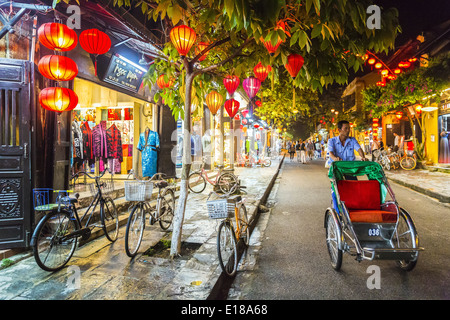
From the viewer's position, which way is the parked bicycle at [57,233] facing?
facing away from the viewer and to the right of the viewer

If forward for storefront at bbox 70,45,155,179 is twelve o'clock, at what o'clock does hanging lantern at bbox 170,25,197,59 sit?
The hanging lantern is roughly at 1 o'clock from the storefront.

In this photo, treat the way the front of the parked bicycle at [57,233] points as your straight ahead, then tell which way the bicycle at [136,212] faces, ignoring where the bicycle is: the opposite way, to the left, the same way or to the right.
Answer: the opposite way

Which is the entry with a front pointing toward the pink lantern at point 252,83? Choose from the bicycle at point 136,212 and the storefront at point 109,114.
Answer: the storefront

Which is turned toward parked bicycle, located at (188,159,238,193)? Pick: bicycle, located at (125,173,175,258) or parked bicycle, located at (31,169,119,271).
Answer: parked bicycle, located at (31,169,119,271)

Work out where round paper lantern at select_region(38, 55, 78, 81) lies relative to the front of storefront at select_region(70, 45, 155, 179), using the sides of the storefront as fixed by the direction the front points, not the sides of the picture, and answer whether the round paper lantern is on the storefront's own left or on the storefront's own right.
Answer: on the storefront's own right

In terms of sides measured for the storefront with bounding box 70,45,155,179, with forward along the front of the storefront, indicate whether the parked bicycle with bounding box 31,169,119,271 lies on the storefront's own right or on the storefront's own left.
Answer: on the storefront's own right
